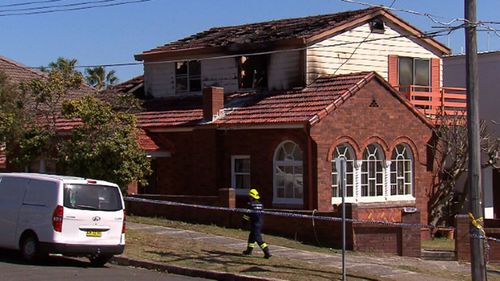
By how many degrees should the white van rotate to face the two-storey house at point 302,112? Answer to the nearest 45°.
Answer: approximately 90° to its right

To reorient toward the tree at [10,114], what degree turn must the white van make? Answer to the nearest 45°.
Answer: approximately 45° to its right

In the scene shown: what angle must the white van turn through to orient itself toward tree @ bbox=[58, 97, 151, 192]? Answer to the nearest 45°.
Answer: approximately 45° to its right

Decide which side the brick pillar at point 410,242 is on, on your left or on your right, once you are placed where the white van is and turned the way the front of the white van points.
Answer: on your right

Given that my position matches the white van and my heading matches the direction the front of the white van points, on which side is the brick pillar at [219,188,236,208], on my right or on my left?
on my right

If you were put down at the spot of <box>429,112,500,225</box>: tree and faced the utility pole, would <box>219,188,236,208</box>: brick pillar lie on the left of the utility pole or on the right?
right

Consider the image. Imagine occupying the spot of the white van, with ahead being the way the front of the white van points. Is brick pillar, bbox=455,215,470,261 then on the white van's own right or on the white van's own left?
on the white van's own right

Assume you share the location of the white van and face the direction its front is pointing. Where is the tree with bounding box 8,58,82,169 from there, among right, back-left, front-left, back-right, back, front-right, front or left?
front-right

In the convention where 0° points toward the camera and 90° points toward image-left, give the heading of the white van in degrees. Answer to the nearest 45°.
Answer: approximately 135°

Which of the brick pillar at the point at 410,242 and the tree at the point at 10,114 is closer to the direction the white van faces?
the tree

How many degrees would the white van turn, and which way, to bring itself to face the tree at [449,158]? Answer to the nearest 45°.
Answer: approximately 90° to its right

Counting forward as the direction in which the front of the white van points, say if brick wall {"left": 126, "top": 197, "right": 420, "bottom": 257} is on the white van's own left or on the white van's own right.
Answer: on the white van's own right
